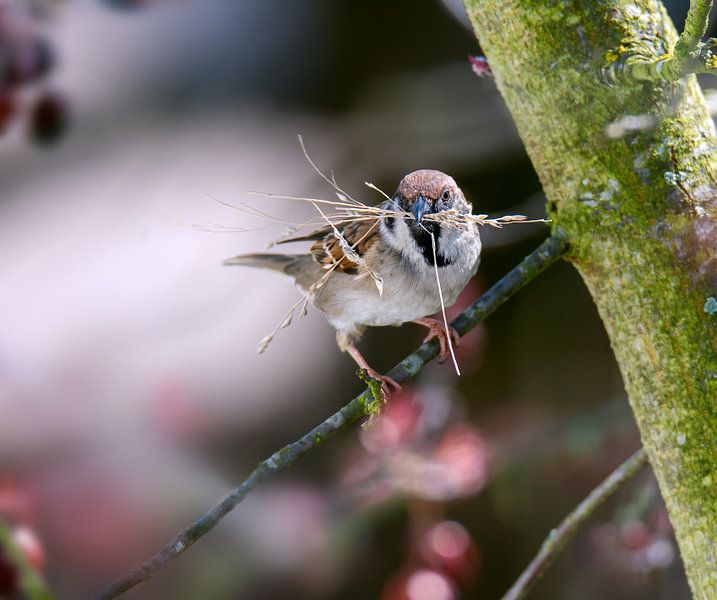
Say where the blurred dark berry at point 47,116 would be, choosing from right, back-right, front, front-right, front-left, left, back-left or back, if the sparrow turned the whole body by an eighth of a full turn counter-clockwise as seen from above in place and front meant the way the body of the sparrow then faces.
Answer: back-left

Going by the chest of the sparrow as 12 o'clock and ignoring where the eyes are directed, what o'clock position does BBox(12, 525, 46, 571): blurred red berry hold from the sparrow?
The blurred red berry is roughly at 4 o'clock from the sparrow.

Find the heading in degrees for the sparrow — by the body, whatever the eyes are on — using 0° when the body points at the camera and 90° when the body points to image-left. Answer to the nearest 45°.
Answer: approximately 315°

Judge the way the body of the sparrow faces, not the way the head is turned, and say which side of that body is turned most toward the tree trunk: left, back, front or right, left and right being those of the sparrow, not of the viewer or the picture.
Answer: front
